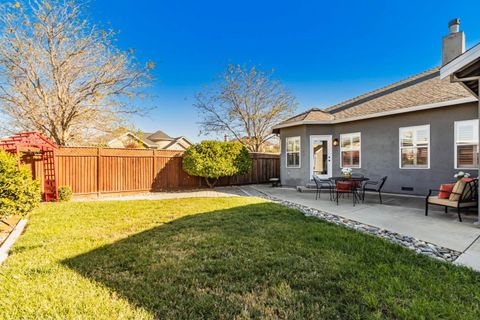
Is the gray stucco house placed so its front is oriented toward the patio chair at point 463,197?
no

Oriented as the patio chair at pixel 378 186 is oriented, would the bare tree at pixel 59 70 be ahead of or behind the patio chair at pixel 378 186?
ahead

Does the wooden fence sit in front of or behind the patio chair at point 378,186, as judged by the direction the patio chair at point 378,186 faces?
in front

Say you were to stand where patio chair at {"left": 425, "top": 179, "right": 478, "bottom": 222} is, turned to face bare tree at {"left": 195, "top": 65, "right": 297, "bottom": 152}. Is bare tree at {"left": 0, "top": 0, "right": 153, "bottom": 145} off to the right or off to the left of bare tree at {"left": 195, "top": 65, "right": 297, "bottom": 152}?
left

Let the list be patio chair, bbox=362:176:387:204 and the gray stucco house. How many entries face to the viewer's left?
1

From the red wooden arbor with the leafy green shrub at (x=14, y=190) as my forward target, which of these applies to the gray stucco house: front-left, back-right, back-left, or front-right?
front-left

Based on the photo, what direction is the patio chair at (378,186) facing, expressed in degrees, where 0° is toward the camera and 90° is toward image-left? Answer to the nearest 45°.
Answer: approximately 90°

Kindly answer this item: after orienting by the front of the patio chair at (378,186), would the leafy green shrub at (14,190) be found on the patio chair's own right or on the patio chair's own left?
on the patio chair's own left

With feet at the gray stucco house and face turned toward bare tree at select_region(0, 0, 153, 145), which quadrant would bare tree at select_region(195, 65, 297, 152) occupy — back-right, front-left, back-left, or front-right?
front-right
